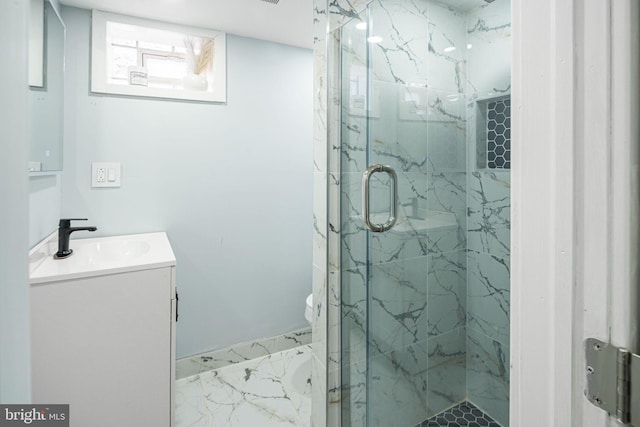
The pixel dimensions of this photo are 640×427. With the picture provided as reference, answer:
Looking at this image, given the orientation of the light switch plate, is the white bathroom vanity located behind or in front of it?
in front

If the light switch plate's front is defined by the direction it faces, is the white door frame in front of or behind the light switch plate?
in front

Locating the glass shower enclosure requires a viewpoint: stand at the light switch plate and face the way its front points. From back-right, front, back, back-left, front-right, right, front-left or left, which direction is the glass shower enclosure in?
front-left

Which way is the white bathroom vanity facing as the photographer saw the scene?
facing to the right of the viewer

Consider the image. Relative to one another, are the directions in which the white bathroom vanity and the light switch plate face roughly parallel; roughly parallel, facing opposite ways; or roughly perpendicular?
roughly perpendicular

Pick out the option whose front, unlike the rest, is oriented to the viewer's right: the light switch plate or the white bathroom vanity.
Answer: the white bathroom vanity

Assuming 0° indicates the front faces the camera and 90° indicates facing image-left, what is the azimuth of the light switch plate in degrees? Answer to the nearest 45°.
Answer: approximately 0°

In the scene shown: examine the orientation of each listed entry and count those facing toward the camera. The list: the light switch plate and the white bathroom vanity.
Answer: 1
